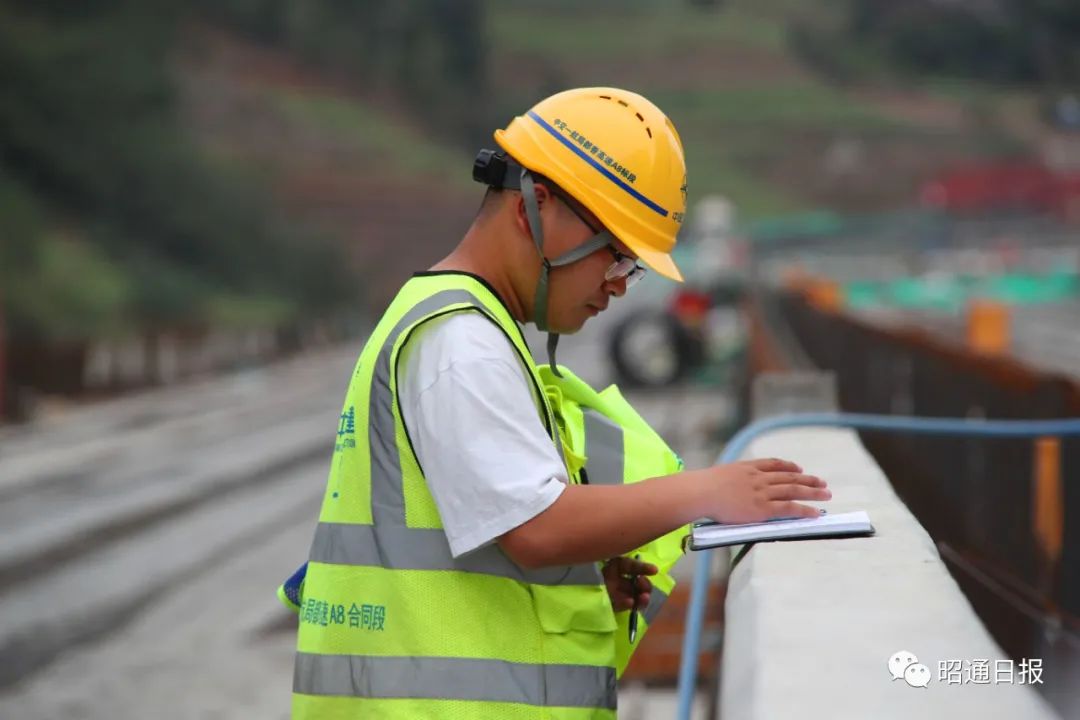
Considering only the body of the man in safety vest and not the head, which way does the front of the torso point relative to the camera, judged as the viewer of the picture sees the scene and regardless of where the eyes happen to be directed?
to the viewer's right

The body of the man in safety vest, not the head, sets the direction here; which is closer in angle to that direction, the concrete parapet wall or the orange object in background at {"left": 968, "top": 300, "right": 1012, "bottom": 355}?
the concrete parapet wall

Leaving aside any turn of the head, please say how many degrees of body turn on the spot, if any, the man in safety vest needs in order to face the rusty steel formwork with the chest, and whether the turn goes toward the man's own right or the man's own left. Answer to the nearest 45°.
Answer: approximately 45° to the man's own left

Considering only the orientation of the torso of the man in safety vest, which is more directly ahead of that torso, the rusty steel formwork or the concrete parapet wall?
the concrete parapet wall

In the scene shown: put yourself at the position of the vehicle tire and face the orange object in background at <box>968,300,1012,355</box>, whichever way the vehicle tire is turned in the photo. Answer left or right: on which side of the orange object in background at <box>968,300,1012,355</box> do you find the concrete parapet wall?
right

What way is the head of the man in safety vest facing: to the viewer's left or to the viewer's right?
to the viewer's right

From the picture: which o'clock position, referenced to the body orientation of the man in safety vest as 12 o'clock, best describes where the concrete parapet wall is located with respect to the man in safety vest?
The concrete parapet wall is roughly at 1 o'clock from the man in safety vest.

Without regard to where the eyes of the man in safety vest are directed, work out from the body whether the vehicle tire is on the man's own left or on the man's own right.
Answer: on the man's own left
